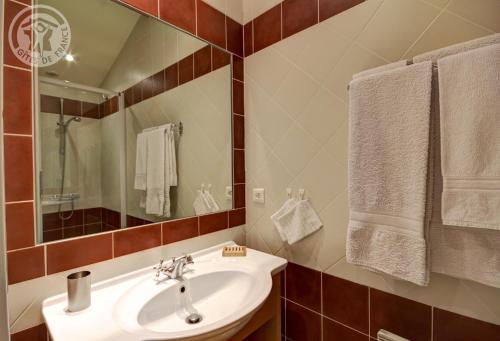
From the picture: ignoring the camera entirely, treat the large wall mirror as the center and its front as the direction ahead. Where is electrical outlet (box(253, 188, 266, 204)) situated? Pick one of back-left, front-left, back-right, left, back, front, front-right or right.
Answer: front-left

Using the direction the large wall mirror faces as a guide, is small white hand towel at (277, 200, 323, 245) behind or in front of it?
in front

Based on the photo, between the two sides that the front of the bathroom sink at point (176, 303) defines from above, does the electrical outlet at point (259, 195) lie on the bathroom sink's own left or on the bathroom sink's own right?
on the bathroom sink's own left

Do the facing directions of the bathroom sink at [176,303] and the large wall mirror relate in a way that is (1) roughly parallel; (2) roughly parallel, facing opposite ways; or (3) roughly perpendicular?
roughly parallel

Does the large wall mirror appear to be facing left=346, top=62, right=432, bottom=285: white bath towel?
yes

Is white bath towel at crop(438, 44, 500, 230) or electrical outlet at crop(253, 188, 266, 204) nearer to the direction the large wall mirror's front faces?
the white bath towel

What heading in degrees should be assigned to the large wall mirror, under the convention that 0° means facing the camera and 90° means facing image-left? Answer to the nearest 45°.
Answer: approximately 315°

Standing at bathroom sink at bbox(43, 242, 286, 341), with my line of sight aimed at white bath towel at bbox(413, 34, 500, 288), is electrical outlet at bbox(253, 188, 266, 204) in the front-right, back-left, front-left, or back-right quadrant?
front-left

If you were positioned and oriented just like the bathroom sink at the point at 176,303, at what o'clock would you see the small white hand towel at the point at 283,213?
The small white hand towel is roughly at 10 o'clock from the bathroom sink.

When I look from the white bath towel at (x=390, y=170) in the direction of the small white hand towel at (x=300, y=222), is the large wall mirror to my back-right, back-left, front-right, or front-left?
front-left

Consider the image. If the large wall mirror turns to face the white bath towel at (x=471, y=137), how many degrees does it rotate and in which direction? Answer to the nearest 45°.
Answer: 0° — it already faces it

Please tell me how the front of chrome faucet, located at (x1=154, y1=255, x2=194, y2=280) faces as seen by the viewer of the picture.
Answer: facing the viewer and to the right of the viewer
